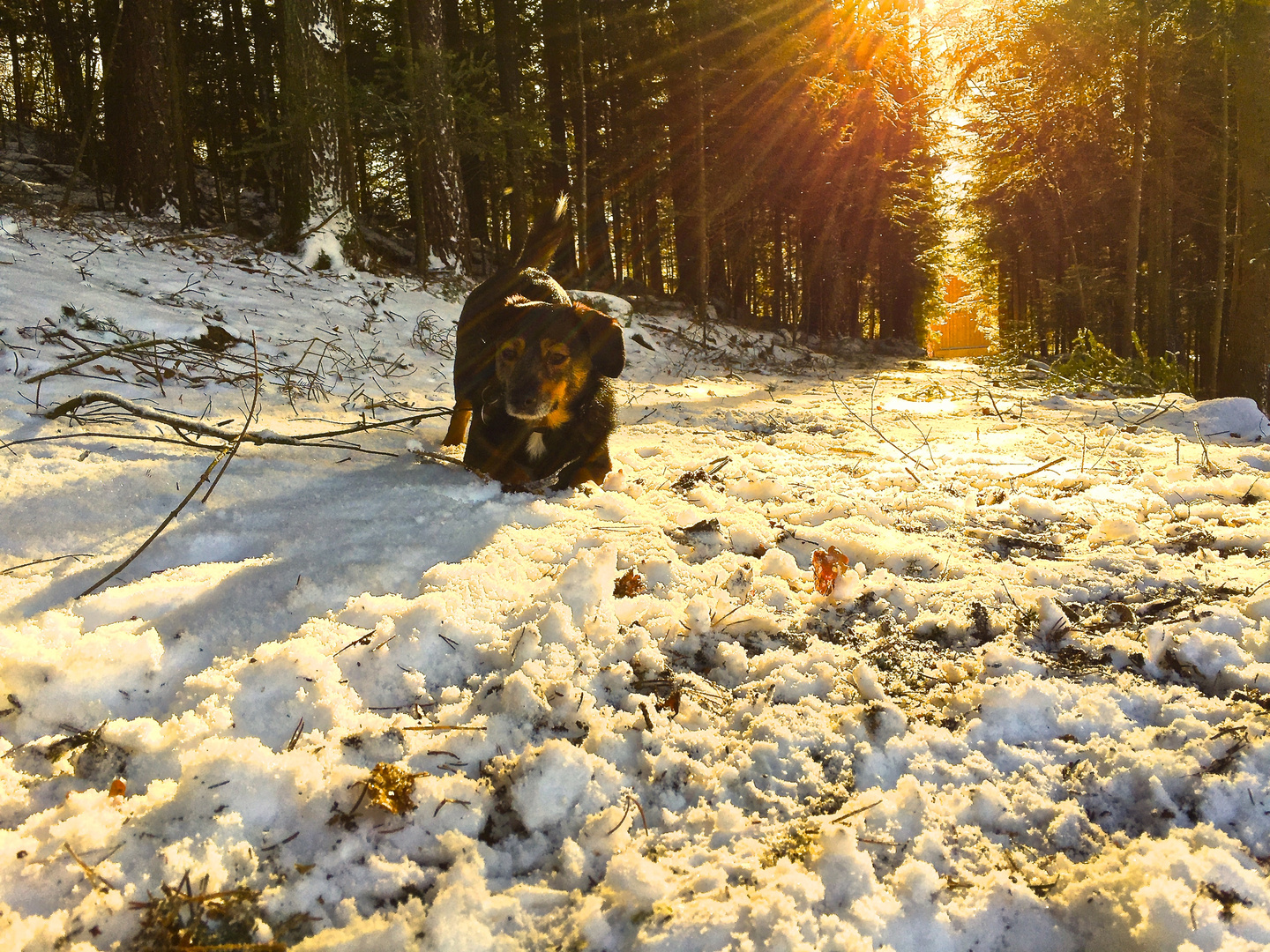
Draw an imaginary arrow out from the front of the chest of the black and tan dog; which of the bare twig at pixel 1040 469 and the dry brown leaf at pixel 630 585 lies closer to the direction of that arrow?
the dry brown leaf

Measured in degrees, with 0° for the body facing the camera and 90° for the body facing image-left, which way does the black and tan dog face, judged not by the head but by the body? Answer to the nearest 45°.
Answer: approximately 0°

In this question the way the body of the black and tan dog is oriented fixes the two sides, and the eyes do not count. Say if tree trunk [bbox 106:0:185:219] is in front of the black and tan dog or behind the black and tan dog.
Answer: behind

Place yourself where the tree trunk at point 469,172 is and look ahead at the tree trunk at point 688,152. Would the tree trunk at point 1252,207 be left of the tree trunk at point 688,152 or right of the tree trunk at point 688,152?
right

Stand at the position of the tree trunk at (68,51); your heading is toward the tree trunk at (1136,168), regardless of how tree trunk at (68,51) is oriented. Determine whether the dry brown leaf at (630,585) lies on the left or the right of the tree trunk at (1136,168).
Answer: right

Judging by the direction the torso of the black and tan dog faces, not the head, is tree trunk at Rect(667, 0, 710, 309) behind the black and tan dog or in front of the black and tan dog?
behind

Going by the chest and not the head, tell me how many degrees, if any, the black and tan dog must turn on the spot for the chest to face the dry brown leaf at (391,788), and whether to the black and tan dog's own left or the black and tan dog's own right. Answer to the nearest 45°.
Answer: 0° — it already faces it

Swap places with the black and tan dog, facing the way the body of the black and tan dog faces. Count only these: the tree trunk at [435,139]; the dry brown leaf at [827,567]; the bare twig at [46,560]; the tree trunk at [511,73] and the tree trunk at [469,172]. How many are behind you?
3
